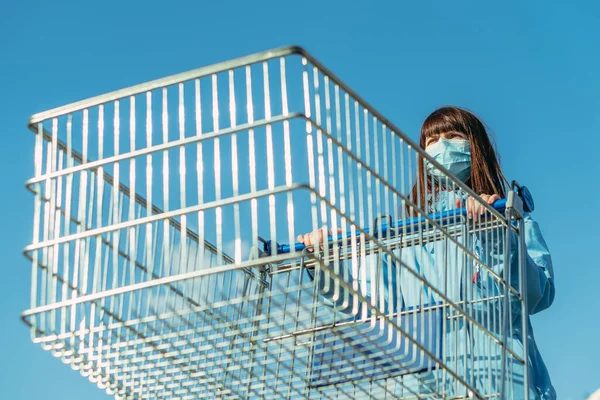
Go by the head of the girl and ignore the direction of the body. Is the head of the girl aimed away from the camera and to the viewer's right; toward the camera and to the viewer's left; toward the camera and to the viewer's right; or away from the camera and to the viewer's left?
toward the camera and to the viewer's left

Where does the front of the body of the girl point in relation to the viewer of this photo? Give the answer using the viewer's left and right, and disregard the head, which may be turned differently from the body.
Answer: facing the viewer and to the left of the viewer
